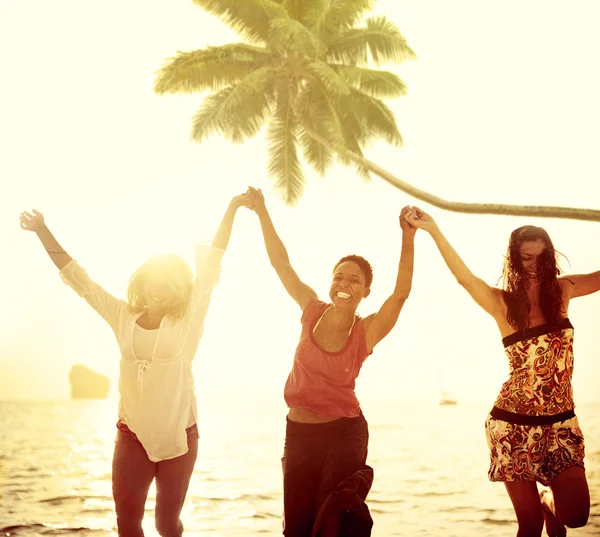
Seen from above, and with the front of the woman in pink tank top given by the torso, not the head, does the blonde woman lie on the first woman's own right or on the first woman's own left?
on the first woman's own right

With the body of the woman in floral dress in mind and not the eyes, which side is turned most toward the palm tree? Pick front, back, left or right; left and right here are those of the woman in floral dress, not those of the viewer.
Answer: back

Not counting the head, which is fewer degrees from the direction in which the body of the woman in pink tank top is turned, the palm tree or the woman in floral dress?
the woman in floral dress

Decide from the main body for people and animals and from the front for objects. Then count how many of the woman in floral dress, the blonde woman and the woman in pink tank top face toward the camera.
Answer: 3

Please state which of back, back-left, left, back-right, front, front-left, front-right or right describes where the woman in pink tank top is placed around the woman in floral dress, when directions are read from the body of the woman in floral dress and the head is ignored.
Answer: right

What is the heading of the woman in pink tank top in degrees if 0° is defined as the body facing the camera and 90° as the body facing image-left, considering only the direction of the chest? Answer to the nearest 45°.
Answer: approximately 0°

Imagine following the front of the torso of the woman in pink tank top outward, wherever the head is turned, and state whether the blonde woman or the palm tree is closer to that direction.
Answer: the blonde woman

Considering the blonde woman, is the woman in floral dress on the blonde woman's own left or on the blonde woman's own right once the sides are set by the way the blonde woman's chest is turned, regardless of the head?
on the blonde woman's own left

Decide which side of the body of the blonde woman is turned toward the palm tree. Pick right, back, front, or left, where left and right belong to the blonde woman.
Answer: back

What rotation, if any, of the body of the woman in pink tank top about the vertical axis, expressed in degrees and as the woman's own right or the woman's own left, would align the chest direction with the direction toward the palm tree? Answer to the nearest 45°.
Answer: approximately 180°

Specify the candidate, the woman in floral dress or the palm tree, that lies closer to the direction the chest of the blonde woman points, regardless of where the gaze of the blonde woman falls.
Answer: the woman in floral dress

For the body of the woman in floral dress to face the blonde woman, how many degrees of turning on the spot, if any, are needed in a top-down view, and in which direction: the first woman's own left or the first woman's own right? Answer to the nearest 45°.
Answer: approximately 90° to the first woman's own right
